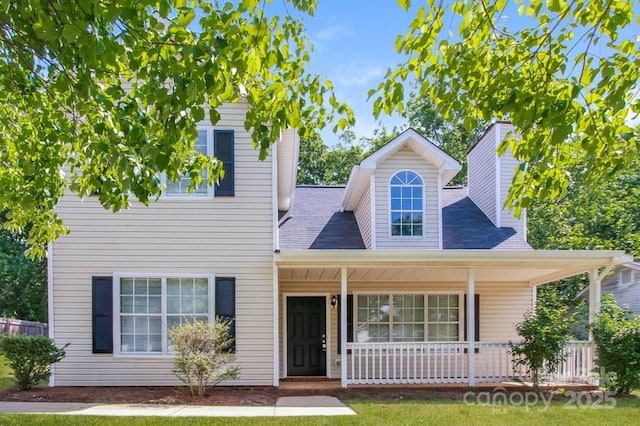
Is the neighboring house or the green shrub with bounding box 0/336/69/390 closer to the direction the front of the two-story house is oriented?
the green shrub

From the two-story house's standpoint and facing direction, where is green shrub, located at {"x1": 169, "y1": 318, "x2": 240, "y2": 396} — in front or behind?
in front

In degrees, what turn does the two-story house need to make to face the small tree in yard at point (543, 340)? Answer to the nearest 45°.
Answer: approximately 90° to its left

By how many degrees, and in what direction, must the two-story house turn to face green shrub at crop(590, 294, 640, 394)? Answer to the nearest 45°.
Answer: approximately 90° to its left

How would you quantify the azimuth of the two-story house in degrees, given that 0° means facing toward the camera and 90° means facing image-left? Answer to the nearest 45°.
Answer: approximately 0°
